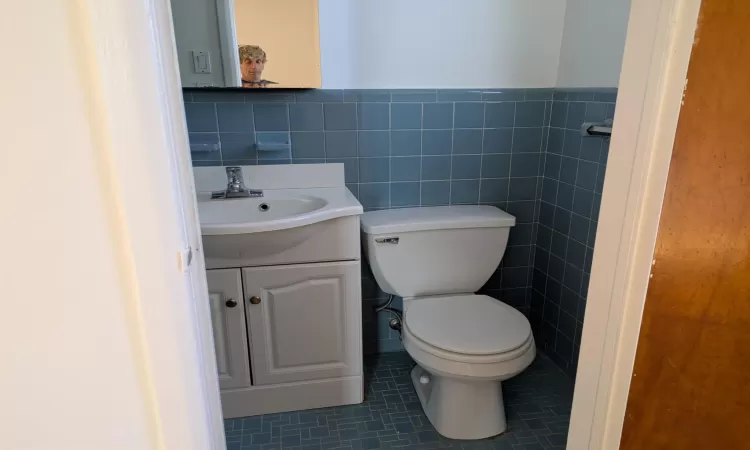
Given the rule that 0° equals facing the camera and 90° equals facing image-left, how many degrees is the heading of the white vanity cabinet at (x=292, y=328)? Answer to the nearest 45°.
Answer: approximately 0°

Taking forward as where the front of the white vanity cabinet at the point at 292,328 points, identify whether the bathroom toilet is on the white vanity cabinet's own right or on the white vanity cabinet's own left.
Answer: on the white vanity cabinet's own left

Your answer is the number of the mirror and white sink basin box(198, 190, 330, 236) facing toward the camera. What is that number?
2

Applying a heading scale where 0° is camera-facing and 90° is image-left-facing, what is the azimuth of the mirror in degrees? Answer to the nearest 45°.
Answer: approximately 0°

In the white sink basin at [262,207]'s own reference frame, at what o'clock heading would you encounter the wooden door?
The wooden door is roughly at 11 o'clock from the white sink basin.

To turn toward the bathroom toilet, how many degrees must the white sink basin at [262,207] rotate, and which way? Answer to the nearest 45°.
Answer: approximately 45° to its left
